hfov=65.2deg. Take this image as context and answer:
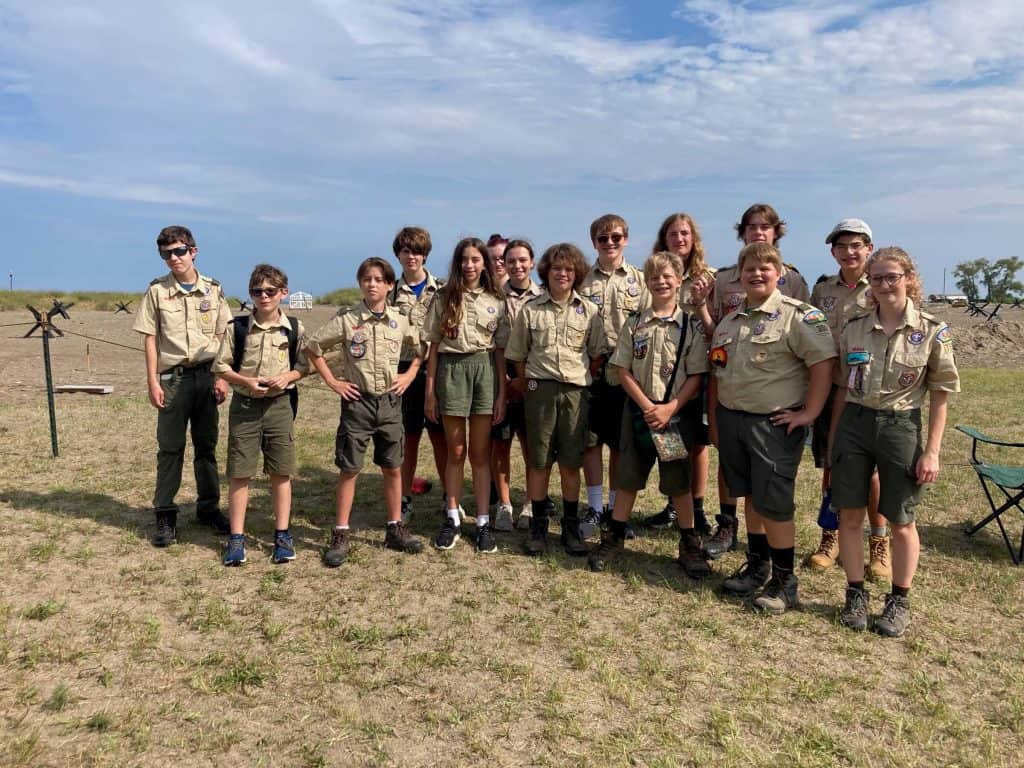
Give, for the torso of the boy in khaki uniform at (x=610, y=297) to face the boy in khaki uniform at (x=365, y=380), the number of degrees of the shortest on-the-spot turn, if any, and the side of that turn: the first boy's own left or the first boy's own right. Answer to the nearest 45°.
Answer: approximately 90° to the first boy's own right

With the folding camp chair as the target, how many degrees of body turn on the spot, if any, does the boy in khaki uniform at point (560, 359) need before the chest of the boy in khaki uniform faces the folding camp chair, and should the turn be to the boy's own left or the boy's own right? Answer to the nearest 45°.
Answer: approximately 90° to the boy's own left

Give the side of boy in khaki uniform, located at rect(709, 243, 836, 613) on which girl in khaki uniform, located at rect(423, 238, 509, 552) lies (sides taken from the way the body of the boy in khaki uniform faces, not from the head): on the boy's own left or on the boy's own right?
on the boy's own right

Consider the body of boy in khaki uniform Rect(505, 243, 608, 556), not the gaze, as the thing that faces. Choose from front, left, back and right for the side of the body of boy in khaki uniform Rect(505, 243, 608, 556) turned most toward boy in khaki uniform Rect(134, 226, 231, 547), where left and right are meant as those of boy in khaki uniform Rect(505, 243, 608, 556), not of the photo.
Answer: right

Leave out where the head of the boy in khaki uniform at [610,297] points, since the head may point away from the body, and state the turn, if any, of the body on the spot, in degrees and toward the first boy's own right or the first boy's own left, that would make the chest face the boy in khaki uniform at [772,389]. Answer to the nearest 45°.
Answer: approximately 45° to the first boy's own left

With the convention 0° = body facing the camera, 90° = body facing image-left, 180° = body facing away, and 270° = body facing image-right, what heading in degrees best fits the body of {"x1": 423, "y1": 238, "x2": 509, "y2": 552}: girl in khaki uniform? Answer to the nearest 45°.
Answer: approximately 0°
